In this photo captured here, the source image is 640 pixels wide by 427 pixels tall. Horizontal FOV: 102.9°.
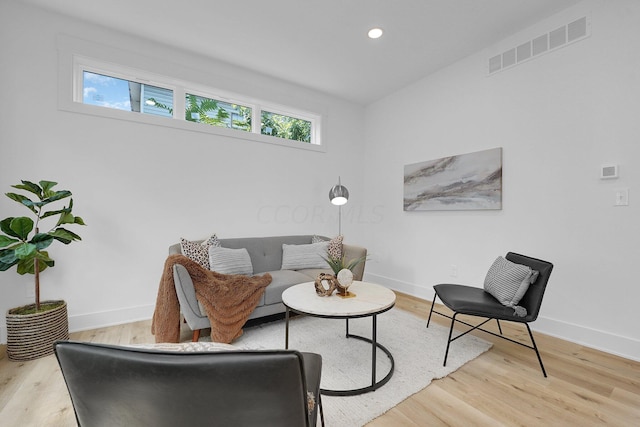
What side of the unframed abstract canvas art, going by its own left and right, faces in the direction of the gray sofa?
front

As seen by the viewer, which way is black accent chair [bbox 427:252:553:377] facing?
to the viewer's left

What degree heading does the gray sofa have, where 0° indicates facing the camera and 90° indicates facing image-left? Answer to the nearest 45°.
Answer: approximately 315°
